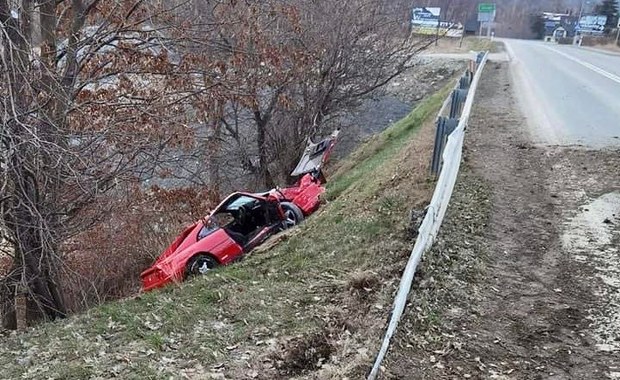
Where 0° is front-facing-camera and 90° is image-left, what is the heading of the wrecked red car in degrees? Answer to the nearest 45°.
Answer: approximately 225°

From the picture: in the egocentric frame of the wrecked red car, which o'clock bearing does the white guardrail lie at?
The white guardrail is roughly at 4 o'clock from the wrecked red car.
